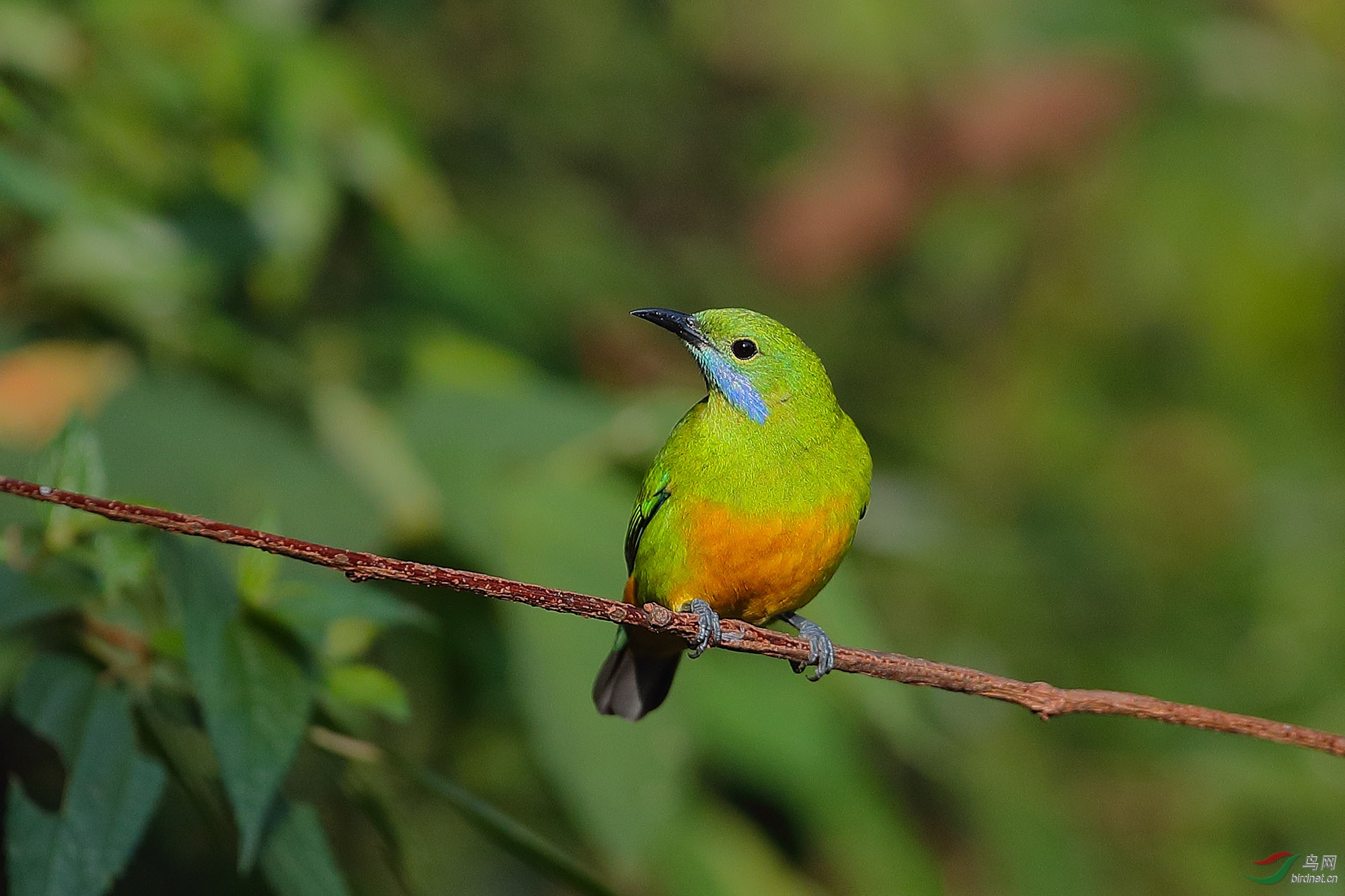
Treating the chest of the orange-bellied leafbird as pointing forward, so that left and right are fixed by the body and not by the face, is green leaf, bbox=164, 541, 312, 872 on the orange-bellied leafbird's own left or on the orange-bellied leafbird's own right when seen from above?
on the orange-bellied leafbird's own right

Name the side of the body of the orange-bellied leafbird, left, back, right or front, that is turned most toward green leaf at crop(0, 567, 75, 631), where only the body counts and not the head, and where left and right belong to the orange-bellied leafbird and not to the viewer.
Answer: right

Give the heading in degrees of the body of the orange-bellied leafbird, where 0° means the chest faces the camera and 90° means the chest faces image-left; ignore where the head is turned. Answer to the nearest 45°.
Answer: approximately 315°

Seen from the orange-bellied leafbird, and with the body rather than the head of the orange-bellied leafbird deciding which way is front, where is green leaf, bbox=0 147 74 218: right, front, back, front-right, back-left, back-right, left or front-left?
back-right

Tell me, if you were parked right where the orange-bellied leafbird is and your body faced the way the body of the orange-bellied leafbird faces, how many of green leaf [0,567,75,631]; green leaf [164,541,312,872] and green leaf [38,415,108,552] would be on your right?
3

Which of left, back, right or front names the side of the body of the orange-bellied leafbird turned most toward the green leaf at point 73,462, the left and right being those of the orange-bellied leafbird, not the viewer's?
right
